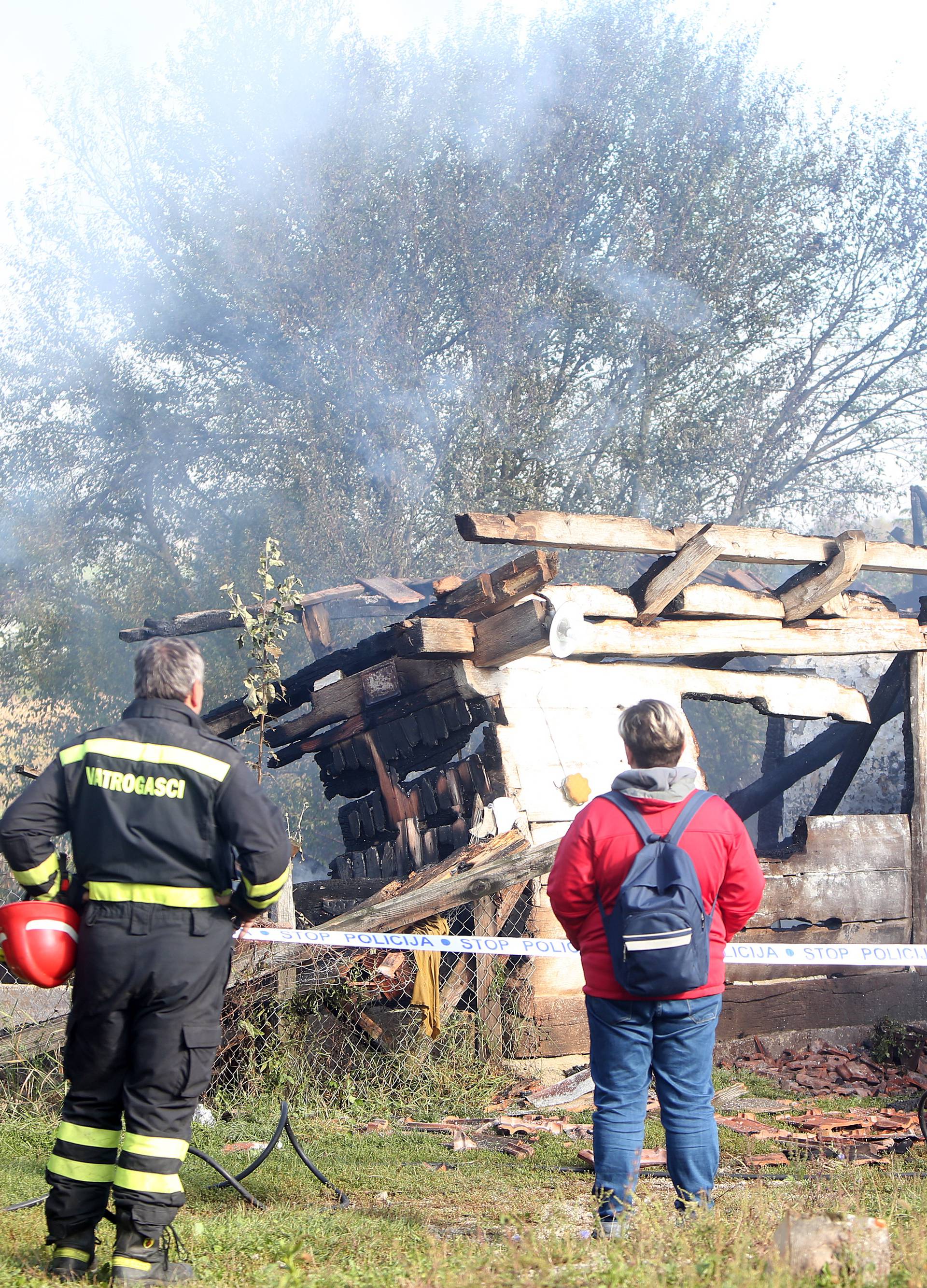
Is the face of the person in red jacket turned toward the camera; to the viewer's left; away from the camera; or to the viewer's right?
away from the camera

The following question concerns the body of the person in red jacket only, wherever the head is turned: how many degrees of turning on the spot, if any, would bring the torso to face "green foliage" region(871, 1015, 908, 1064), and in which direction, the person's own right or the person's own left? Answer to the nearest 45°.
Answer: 0° — they already face it

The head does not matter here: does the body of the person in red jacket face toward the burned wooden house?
yes

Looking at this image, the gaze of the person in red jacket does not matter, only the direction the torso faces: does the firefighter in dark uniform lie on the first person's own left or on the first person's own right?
on the first person's own left

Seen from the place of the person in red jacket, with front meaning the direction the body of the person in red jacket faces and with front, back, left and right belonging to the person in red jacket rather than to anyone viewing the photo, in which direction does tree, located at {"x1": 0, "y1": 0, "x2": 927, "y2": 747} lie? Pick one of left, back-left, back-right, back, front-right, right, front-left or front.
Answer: front

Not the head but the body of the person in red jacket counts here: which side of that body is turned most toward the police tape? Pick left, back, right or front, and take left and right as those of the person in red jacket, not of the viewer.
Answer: front

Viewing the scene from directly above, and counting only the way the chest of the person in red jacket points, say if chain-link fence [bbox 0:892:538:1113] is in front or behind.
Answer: in front

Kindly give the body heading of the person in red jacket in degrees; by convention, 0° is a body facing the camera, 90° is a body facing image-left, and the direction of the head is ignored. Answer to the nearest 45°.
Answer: approximately 180°
